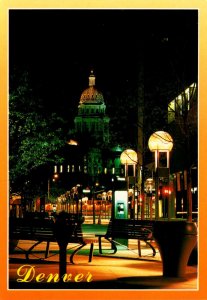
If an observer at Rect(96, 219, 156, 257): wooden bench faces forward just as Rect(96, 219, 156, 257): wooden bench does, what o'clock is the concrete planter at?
The concrete planter is roughly at 10 o'clock from the wooden bench.

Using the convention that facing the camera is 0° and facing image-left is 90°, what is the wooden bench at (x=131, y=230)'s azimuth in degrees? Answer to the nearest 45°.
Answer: approximately 45°
